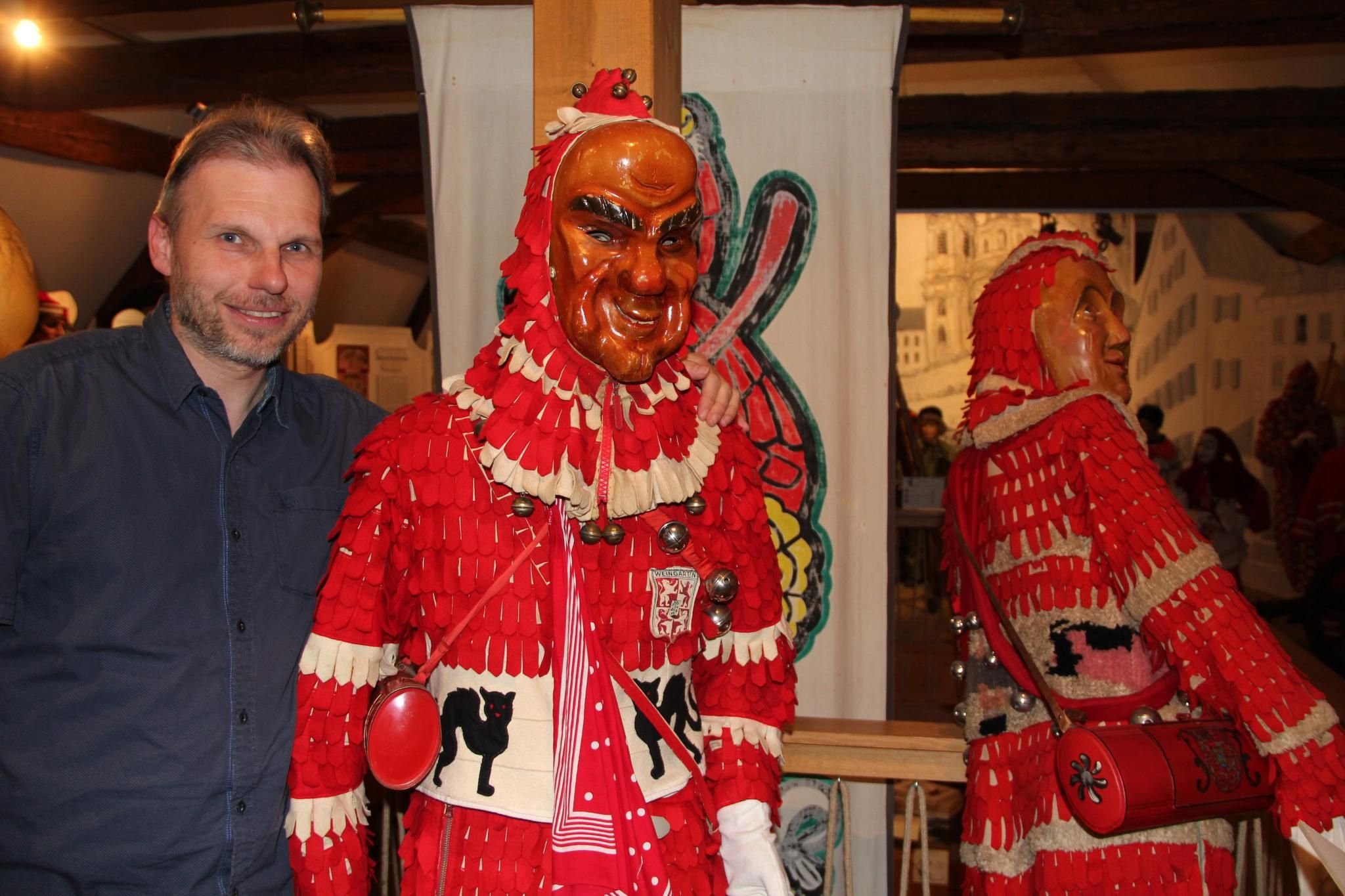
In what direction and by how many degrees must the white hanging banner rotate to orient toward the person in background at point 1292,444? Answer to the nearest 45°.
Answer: approximately 135° to its left

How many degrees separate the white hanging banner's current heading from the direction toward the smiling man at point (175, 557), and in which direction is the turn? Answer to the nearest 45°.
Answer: approximately 45° to its right

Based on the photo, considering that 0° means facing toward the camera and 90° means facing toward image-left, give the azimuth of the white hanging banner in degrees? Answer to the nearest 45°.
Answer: approximately 0°

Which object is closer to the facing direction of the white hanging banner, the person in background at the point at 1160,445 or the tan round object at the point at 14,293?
the tan round object

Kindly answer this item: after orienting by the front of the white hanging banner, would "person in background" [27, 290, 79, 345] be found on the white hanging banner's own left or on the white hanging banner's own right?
on the white hanging banner's own right
